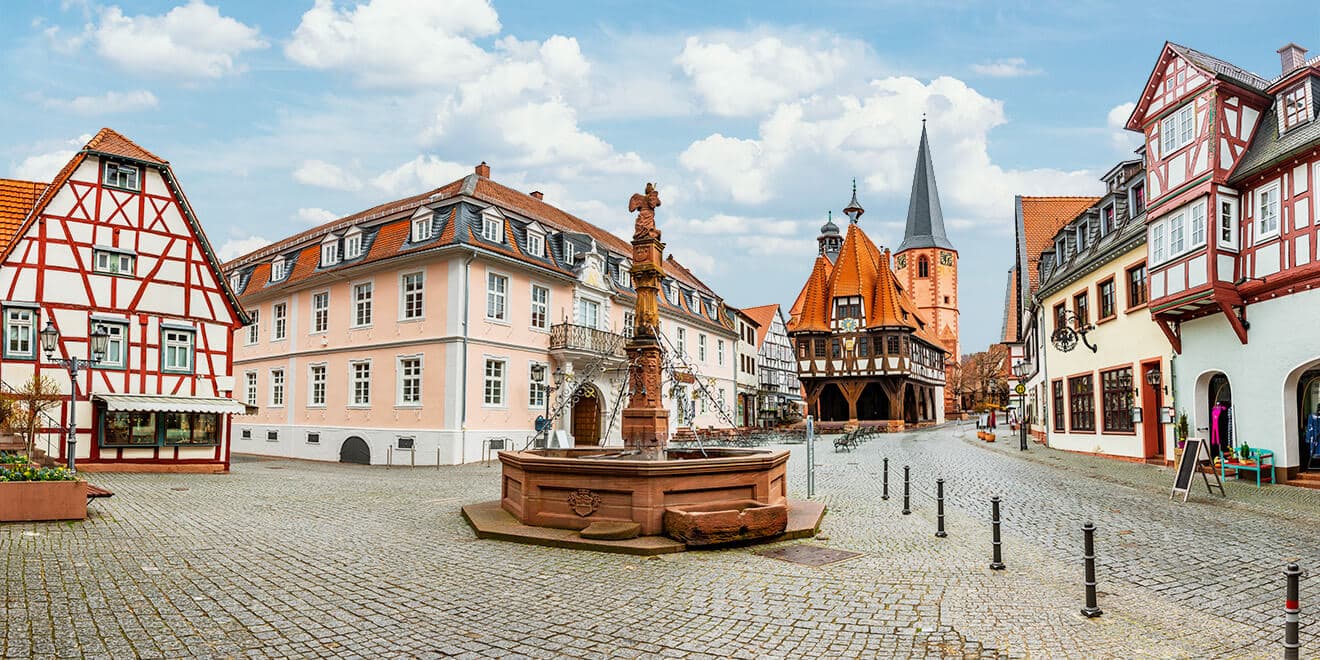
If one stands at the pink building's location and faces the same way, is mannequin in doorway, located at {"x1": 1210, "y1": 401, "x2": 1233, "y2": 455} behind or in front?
in front

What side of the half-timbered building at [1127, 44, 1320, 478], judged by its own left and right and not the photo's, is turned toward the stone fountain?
front

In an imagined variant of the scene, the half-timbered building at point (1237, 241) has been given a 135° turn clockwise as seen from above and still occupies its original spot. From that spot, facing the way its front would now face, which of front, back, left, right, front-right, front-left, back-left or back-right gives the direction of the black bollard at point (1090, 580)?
back

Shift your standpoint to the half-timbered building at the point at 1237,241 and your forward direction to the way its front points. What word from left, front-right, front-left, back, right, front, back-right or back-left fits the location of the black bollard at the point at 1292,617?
front-left

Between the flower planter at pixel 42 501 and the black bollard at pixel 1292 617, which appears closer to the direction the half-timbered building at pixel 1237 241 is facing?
the flower planter

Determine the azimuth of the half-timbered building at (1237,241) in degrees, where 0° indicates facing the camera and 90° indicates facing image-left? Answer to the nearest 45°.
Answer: approximately 45°

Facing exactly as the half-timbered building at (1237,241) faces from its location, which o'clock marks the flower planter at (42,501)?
The flower planter is roughly at 12 o'clock from the half-timbered building.

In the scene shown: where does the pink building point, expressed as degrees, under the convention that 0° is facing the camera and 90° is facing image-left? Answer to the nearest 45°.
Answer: approximately 315°
